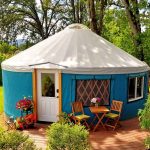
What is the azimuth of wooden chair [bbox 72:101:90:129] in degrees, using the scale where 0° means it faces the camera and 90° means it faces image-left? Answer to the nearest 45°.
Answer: approximately 315°

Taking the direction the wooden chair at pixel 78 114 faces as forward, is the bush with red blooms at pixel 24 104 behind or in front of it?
behind

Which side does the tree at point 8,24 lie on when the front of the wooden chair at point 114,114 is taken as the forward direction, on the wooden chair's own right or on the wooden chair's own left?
on the wooden chair's own right

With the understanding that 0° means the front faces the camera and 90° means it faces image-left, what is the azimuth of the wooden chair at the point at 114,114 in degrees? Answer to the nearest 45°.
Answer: approximately 45°

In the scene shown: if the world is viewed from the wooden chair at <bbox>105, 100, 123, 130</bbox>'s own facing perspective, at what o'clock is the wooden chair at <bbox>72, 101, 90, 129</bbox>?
the wooden chair at <bbox>72, 101, 90, 129</bbox> is roughly at 1 o'clock from the wooden chair at <bbox>105, 100, 123, 130</bbox>.

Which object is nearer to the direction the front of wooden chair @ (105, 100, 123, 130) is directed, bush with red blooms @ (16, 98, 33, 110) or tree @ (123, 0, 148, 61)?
the bush with red blooms

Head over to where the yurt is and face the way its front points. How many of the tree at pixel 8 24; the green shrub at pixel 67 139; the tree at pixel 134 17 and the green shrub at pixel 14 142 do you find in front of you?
2

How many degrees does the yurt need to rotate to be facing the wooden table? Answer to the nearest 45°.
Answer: approximately 45° to its left
